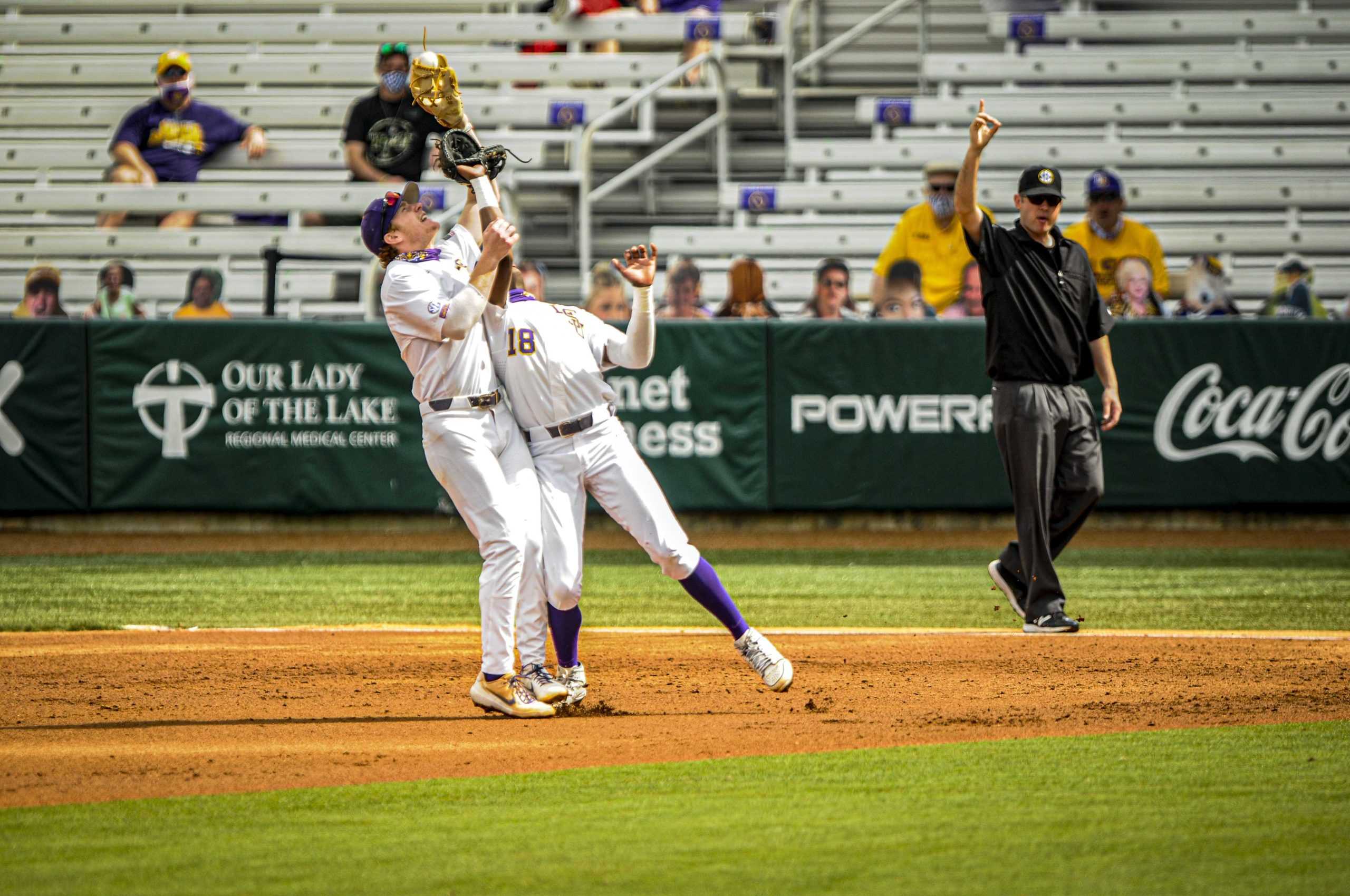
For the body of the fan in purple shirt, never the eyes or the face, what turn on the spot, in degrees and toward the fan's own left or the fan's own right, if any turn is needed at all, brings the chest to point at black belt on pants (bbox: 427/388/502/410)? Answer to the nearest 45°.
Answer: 0° — they already face it

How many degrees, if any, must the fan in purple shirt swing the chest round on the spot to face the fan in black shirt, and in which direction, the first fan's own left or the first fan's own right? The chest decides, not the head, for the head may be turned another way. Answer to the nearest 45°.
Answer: approximately 45° to the first fan's own left

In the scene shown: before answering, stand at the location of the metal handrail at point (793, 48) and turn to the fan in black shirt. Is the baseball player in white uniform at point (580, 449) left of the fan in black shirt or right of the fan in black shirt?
left

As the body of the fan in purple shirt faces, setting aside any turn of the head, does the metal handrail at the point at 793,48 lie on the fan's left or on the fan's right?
on the fan's left

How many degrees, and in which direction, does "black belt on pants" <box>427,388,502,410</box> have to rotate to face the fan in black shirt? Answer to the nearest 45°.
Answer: approximately 135° to its left

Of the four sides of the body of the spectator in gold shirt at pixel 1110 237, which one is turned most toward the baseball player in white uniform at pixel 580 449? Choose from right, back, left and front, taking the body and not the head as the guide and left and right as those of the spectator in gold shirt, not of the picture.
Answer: front

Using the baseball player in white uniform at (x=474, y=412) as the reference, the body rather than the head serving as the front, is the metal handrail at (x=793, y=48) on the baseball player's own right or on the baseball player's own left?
on the baseball player's own left

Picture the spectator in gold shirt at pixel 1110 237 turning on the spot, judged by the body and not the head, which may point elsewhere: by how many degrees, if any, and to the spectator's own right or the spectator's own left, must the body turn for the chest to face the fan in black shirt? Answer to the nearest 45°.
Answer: approximately 90° to the spectator's own right

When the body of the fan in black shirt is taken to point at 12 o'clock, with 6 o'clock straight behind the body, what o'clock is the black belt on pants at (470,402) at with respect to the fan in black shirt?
The black belt on pants is roughly at 12 o'clock from the fan in black shirt.
